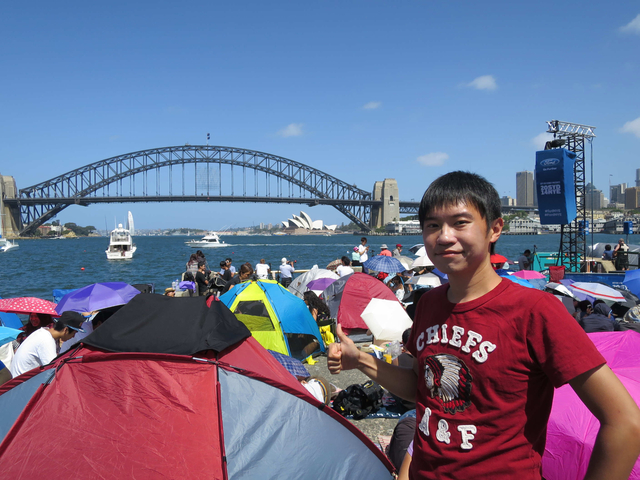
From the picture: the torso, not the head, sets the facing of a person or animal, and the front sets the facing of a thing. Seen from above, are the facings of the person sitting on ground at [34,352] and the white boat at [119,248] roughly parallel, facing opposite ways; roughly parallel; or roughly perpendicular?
roughly perpendicular

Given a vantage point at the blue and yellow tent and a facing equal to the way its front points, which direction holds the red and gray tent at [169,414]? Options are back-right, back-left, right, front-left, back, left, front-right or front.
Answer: front-left

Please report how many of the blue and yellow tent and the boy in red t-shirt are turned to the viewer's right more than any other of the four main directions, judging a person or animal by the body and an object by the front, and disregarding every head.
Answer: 0

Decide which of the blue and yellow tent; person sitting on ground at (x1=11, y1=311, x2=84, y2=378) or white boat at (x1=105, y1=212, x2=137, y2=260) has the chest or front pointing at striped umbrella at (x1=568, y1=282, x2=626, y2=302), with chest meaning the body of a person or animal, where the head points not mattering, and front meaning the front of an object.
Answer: the person sitting on ground

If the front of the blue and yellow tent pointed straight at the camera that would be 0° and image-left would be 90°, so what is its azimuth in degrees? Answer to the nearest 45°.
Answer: approximately 45°
